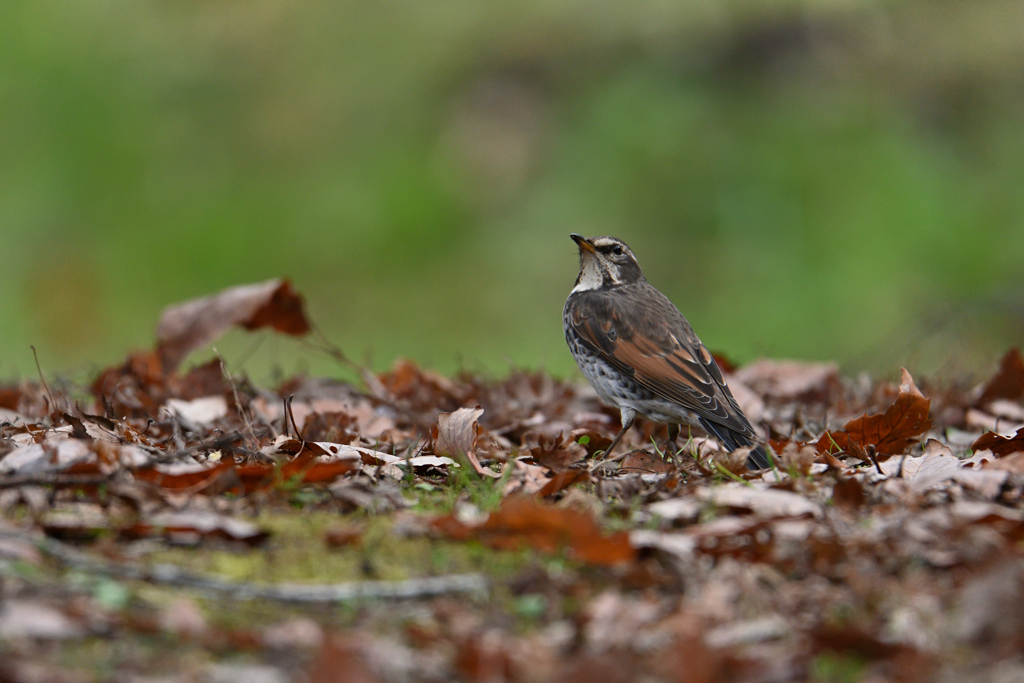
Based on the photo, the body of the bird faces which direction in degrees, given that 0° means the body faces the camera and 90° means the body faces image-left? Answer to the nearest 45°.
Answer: approximately 90°

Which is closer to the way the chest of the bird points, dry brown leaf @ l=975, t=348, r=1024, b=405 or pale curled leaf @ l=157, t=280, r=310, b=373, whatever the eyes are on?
the pale curled leaf

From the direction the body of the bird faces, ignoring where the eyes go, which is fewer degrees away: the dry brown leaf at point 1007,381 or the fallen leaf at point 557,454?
the fallen leaf

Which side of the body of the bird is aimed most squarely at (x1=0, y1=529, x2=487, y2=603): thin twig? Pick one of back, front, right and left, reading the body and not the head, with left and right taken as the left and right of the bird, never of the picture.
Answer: left

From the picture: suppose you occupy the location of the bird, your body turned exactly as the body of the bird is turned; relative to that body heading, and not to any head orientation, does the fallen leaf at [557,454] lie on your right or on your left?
on your left

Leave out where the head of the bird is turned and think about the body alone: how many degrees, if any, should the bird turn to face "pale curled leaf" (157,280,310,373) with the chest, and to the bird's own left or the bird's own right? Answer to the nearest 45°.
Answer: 0° — it already faces it

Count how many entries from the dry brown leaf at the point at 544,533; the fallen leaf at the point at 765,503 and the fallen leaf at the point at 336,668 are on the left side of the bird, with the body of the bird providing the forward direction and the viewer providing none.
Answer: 3

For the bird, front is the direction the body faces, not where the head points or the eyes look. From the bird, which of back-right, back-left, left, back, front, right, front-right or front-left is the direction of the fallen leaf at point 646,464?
left

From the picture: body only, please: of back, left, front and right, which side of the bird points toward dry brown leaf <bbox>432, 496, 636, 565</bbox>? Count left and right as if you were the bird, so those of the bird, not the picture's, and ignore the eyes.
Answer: left
